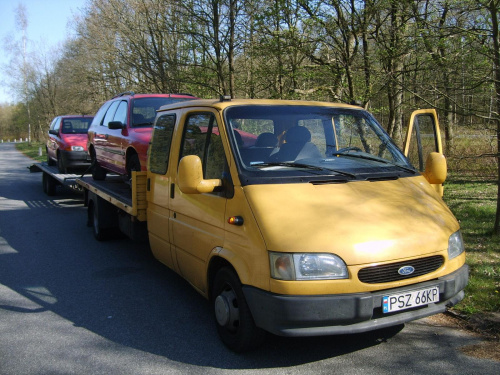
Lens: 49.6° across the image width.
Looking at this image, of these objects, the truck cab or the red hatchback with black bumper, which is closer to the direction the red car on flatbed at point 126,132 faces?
the truck cab

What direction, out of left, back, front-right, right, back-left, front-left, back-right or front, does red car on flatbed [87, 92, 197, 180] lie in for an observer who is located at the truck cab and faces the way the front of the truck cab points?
back

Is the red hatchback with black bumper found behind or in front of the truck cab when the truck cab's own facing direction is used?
behind

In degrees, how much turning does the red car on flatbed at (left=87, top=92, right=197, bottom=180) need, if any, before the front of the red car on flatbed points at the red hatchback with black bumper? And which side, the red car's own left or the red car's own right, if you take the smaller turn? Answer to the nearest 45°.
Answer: approximately 135° to the red car's own left

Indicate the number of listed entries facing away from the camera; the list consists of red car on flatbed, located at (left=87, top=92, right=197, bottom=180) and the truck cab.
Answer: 0

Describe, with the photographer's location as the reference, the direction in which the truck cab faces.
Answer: facing the viewer and to the right of the viewer
